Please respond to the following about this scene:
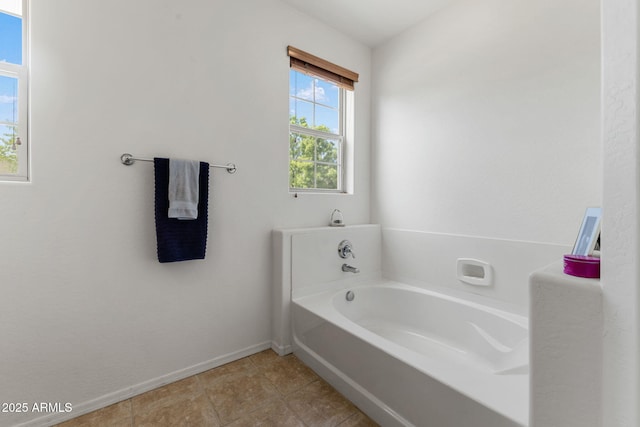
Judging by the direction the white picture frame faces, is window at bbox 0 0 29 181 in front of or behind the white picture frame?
in front

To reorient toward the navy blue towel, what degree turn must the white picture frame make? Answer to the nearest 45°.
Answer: approximately 45° to its right

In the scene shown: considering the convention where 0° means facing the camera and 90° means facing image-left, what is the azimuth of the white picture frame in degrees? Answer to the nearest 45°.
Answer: approximately 45°

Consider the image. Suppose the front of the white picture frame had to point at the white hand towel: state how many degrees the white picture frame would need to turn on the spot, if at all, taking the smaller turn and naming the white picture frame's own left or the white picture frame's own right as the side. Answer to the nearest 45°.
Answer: approximately 45° to the white picture frame's own right

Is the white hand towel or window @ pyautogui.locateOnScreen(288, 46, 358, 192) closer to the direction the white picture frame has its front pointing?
the white hand towel
